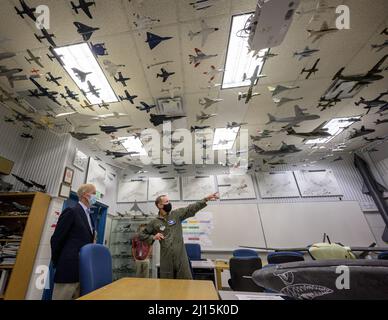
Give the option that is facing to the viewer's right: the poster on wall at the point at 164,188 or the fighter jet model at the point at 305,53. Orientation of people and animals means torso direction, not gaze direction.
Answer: the fighter jet model

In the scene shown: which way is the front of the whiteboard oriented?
toward the camera

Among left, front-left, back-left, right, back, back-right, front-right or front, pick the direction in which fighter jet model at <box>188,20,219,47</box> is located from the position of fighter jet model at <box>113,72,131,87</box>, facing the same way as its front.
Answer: front-right

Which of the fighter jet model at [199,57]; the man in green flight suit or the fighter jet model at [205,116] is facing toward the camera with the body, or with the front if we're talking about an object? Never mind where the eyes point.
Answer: the man in green flight suit

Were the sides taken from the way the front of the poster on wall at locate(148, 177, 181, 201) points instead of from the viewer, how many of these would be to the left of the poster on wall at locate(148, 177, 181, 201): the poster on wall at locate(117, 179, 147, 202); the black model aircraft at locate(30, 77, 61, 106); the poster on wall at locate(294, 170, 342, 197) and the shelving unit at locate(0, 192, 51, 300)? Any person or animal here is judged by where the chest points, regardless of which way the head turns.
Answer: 1

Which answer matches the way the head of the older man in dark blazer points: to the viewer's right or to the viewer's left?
to the viewer's right

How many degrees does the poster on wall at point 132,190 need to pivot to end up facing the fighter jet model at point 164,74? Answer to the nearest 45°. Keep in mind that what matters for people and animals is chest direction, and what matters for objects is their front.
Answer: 0° — it already faces it
